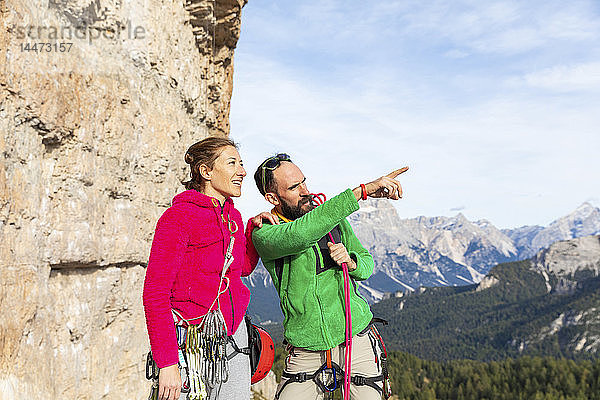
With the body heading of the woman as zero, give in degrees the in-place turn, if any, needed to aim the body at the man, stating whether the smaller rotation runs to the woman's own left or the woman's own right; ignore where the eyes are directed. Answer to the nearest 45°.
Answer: approximately 90° to the woman's own left

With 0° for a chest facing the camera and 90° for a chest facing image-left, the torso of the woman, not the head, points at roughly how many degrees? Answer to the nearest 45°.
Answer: approximately 315°

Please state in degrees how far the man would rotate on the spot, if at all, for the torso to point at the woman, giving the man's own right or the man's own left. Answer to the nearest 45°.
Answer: approximately 90° to the man's own right

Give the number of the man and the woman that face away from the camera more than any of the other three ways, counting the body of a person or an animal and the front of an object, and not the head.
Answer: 0
